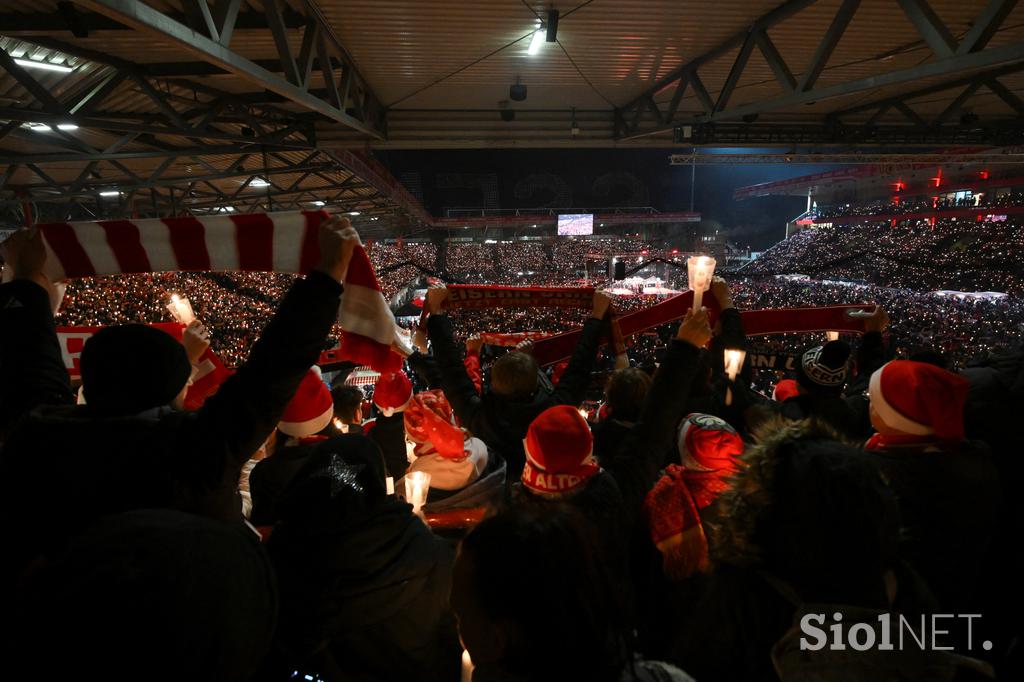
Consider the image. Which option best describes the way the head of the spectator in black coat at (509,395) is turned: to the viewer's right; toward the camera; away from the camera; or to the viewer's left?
away from the camera

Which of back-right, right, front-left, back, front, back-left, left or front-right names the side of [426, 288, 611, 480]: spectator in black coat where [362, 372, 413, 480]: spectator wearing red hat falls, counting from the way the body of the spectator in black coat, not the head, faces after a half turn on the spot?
back-right

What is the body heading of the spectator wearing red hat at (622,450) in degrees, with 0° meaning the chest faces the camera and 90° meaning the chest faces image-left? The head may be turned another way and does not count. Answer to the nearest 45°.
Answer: approximately 180°

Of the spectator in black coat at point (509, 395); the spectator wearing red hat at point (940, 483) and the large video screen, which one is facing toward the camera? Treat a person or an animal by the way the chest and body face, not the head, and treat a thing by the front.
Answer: the large video screen

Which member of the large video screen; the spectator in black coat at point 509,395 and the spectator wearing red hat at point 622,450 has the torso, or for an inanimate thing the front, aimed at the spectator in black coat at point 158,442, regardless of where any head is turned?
the large video screen

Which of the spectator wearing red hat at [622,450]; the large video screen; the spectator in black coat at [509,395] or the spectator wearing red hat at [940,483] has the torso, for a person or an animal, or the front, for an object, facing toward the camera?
the large video screen

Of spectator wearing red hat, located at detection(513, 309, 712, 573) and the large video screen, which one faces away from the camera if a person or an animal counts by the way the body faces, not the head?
the spectator wearing red hat

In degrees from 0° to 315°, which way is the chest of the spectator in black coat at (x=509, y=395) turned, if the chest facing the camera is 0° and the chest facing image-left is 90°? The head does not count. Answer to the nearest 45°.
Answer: approximately 180°

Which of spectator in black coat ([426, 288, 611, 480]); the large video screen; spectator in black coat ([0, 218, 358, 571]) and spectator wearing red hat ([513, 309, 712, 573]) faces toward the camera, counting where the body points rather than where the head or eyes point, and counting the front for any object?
the large video screen

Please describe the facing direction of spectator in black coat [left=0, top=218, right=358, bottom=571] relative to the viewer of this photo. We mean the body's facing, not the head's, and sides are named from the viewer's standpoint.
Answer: facing away from the viewer

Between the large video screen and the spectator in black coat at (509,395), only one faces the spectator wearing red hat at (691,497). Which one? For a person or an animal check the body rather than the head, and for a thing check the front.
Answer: the large video screen

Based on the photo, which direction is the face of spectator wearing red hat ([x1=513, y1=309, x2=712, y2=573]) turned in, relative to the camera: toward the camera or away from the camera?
away from the camera

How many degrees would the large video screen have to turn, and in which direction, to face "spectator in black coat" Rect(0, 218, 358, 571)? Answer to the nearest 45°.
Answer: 0° — it already faces them

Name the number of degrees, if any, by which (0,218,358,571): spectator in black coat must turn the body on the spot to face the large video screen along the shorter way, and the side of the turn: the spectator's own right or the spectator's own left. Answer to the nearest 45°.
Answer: approximately 45° to the spectator's own right

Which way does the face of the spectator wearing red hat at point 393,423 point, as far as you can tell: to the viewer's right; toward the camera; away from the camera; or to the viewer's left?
away from the camera

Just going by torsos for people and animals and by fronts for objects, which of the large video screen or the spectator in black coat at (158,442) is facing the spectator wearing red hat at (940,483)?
the large video screen
